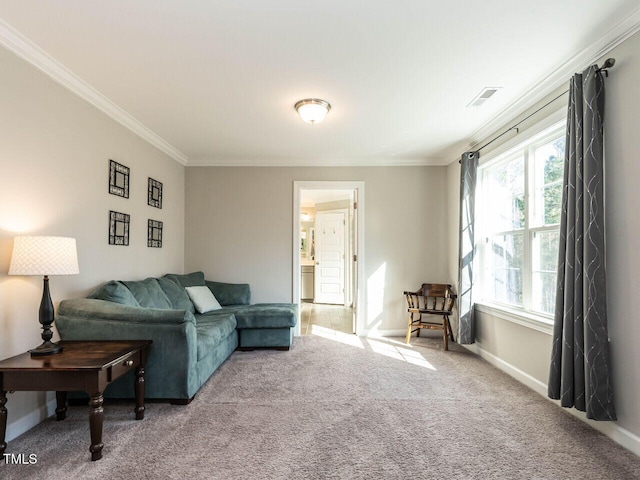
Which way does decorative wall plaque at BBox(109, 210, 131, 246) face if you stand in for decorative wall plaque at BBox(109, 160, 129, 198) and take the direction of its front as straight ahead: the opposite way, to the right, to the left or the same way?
the same way

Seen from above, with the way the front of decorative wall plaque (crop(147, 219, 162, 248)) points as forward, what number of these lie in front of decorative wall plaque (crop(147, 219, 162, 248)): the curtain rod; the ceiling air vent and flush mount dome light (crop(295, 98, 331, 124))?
3

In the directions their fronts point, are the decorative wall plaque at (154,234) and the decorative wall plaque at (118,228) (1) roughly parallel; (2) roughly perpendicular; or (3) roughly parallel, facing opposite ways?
roughly parallel

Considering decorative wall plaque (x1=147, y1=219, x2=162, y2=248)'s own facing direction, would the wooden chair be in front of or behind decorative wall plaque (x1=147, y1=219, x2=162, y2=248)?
in front

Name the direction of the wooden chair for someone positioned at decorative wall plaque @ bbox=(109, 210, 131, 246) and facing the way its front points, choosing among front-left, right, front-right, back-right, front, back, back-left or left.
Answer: front-left

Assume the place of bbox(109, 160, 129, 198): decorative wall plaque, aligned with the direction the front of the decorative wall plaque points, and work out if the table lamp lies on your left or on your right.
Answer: on your right

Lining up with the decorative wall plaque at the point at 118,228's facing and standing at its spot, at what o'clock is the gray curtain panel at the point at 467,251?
The gray curtain panel is roughly at 11 o'clock from the decorative wall plaque.

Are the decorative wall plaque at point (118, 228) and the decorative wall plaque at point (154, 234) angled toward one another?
no

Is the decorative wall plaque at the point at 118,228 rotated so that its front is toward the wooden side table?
no

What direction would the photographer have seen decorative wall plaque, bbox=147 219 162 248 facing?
facing the viewer and to the right of the viewer

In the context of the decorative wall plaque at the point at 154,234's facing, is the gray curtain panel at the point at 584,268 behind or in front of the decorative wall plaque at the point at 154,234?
in front

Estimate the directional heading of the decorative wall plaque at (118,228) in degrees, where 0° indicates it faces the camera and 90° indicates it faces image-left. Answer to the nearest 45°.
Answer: approximately 315°

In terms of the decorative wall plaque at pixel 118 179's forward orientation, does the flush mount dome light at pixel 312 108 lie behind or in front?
in front

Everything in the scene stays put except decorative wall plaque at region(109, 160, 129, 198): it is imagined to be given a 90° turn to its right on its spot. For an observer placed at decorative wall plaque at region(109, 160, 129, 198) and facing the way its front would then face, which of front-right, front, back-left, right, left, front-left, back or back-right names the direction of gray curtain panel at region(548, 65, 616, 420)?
left

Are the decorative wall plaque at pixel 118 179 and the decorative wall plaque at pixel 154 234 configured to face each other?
no

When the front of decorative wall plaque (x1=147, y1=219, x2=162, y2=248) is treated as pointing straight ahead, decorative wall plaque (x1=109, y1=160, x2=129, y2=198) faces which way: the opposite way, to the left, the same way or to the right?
the same way

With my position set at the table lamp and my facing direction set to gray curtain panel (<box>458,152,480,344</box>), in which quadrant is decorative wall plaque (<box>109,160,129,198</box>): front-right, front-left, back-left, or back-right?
front-left

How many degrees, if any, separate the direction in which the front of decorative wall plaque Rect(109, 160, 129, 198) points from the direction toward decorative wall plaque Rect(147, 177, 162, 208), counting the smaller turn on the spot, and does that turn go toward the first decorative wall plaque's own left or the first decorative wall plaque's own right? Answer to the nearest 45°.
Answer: approximately 90° to the first decorative wall plaque's own left
